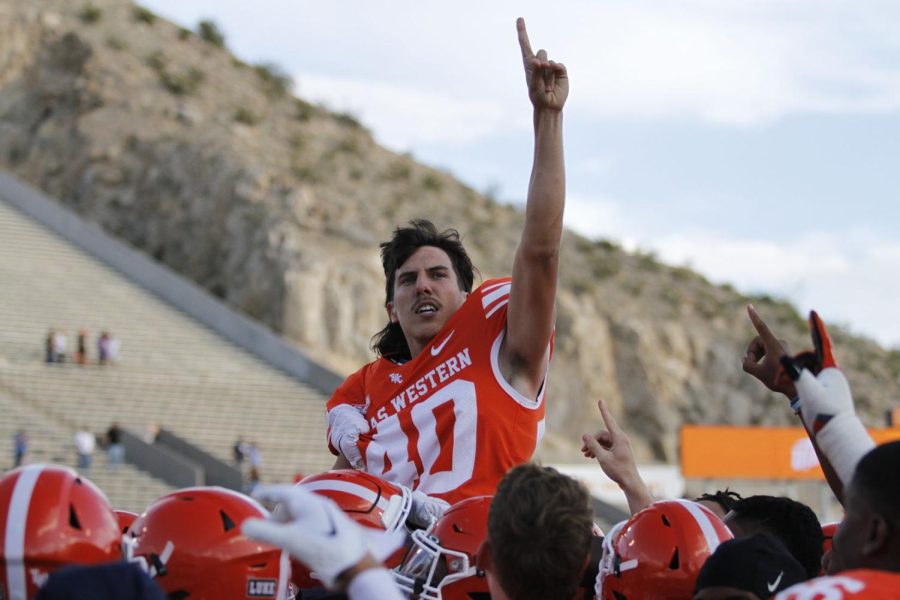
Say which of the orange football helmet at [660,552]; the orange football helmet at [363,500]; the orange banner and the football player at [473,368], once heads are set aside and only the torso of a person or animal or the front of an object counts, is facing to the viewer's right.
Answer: the orange football helmet at [363,500]

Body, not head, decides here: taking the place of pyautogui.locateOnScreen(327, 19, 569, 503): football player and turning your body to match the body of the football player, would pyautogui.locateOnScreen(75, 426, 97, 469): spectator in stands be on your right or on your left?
on your right

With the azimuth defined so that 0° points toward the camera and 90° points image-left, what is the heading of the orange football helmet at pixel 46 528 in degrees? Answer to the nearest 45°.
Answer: approximately 225°

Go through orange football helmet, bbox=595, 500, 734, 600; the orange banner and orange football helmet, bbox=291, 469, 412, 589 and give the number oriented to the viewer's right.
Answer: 1

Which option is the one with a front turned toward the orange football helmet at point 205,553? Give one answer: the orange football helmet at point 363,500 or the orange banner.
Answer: the orange banner

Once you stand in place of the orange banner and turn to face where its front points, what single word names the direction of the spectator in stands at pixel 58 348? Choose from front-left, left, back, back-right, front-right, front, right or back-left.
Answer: right

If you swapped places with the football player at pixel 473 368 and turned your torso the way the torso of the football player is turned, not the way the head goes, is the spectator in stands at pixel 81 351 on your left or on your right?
on your right

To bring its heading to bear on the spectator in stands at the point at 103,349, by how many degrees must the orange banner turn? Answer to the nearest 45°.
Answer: approximately 90° to its right

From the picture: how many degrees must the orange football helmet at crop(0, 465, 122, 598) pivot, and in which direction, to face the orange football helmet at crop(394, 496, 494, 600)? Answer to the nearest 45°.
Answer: approximately 45° to its right

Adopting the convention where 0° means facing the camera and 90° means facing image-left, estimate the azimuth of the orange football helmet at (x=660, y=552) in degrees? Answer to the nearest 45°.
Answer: approximately 135°

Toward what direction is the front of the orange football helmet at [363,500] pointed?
to the viewer's right

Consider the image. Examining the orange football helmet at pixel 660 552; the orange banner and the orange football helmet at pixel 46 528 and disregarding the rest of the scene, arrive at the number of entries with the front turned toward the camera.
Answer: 1

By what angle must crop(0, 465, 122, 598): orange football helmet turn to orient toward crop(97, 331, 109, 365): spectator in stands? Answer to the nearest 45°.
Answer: approximately 45° to its left

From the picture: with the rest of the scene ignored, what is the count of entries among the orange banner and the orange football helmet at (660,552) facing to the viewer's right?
0

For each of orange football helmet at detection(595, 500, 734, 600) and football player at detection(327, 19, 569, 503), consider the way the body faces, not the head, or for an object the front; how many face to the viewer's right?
0

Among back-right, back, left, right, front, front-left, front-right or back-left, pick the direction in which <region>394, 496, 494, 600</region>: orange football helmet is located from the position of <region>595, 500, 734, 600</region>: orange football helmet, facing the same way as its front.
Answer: front-left

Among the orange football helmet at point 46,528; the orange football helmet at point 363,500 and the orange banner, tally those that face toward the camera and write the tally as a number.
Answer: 1

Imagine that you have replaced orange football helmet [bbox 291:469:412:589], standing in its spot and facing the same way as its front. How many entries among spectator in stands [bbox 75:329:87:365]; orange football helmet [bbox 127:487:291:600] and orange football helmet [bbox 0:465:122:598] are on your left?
1
